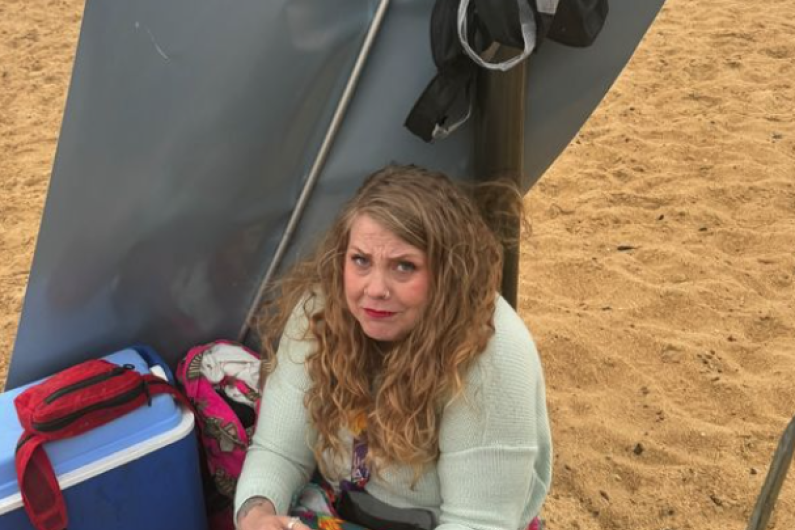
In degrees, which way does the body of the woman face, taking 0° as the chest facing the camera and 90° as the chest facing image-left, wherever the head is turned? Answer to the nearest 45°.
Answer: approximately 45°

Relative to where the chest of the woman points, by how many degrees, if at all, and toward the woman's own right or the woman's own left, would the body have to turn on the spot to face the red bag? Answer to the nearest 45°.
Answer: approximately 45° to the woman's own right

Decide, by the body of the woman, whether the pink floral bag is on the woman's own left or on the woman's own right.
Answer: on the woman's own right
